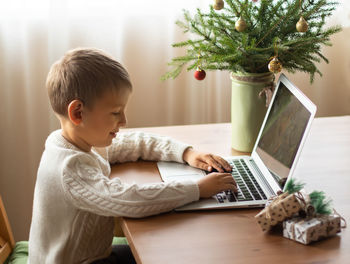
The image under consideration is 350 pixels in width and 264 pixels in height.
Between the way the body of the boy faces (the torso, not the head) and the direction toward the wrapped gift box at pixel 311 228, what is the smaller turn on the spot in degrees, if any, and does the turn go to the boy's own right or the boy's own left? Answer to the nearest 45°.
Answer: approximately 45° to the boy's own right

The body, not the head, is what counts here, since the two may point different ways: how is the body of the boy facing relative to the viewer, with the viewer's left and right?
facing to the right of the viewer

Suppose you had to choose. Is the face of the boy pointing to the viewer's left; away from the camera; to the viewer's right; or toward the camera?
to the viewer's right

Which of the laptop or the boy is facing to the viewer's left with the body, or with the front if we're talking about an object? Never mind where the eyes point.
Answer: the laptop

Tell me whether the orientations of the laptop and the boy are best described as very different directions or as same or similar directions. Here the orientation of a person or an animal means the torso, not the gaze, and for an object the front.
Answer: very different directions

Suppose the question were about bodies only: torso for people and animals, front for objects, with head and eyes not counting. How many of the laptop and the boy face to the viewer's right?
1

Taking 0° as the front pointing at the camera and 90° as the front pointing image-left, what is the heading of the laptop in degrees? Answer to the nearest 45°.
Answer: approximately 90°

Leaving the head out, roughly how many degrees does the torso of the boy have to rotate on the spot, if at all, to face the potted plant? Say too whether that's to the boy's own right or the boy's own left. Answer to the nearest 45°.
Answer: approximately 45° to the boy's own left
